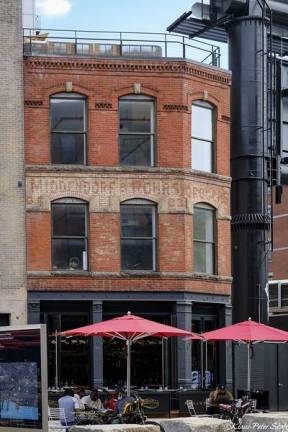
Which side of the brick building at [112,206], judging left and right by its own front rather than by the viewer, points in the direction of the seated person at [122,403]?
front

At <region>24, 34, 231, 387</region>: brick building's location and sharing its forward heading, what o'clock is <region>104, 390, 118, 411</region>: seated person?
The seated person is roughly at 12 o'clock from the brick building.

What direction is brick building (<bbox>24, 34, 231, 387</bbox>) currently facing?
toward the camera

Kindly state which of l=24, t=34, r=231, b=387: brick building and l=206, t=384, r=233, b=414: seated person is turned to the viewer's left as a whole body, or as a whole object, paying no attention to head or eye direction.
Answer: the seated person

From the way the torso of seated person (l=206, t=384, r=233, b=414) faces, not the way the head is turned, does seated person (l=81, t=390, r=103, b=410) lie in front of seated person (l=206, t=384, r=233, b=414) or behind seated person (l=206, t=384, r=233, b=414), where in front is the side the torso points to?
in front

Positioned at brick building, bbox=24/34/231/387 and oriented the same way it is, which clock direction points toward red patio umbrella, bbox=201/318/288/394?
The red patio umbrella is roughly at 11 o'clock from the brick building.

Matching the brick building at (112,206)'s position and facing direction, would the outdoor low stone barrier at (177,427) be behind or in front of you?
in front

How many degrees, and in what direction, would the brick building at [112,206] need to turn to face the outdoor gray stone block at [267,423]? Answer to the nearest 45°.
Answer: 0° — it already faces it

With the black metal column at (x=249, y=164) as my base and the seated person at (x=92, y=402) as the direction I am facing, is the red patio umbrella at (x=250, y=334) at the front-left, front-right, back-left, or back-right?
front-left
